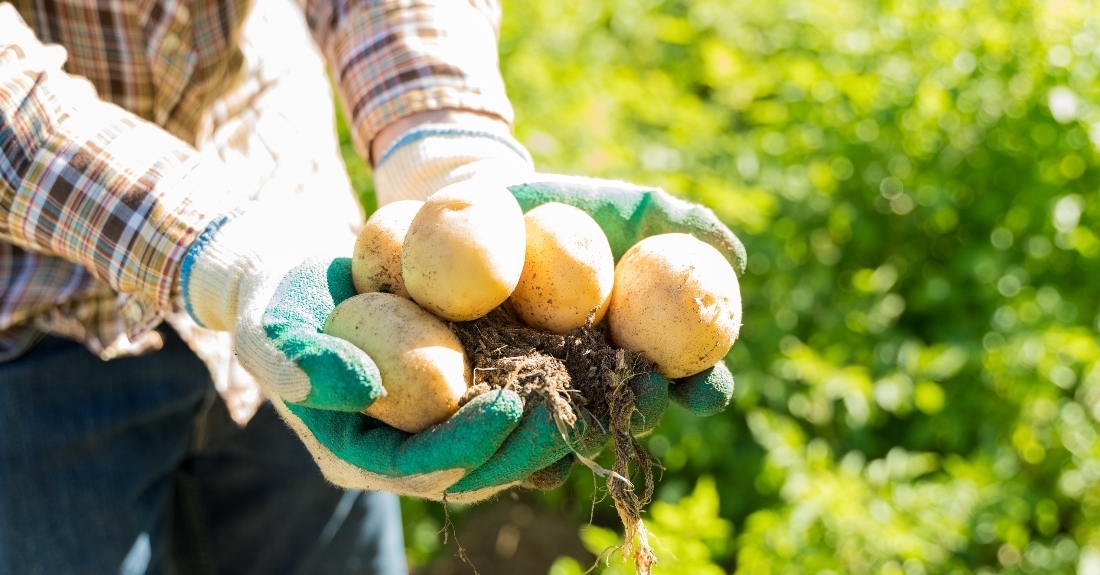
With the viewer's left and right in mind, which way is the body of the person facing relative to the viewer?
facing the viewer and to the right of the viewer
